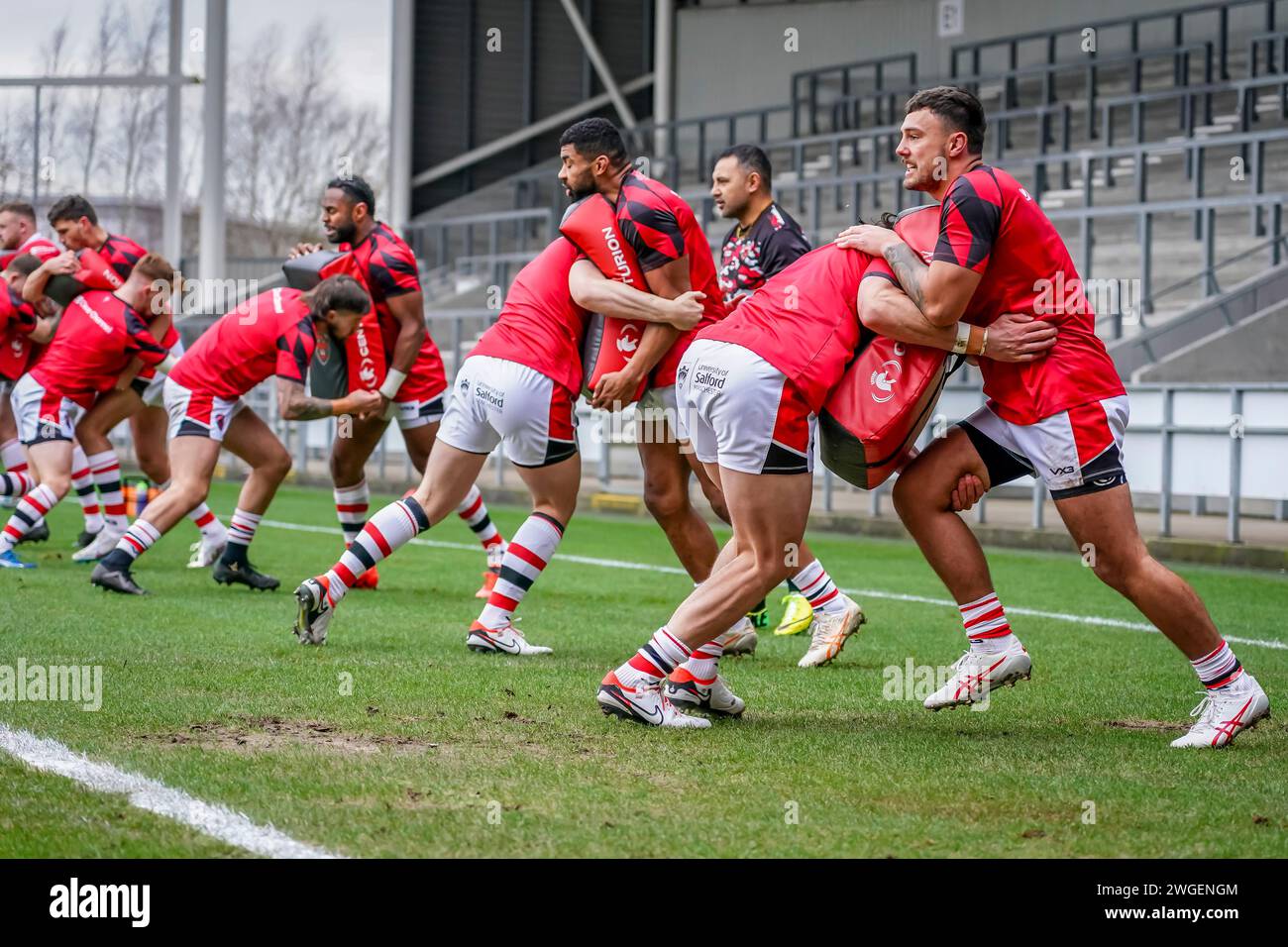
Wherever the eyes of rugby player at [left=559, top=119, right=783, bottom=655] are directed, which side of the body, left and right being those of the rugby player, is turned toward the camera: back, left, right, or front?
left

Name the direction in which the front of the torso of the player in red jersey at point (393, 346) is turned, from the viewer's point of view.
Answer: to the viewer's left

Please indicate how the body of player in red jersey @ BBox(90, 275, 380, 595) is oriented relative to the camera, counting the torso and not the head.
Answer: to the viewer's right

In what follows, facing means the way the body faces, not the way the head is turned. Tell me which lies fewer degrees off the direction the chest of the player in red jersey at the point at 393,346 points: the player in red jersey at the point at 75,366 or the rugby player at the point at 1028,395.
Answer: the player in red jersey

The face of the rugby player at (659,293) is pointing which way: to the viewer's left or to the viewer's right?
to the viewer's left

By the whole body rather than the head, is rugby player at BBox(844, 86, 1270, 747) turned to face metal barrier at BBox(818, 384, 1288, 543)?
no

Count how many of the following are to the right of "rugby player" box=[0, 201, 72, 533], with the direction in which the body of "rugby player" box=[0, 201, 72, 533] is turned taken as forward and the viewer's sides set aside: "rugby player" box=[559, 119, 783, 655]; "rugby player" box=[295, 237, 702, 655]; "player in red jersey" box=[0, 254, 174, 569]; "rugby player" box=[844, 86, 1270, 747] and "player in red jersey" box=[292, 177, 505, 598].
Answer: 0

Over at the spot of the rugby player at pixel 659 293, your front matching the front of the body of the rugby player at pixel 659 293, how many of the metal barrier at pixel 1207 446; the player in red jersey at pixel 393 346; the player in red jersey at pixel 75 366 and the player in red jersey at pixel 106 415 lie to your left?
0

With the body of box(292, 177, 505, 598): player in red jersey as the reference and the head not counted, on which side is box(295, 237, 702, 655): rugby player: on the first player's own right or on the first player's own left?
on the first player's own left

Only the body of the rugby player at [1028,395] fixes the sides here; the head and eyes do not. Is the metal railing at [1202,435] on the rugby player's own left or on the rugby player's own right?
on the rugby player's own right

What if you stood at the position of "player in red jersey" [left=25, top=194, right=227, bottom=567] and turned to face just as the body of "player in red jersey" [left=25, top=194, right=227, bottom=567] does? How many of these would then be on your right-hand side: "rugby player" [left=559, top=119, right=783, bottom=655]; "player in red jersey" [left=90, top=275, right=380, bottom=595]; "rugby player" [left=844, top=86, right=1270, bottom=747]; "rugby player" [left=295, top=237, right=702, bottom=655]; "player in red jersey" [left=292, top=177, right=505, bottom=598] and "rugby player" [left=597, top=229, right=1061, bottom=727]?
0

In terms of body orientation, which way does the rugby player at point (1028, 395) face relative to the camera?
to the viewer's left

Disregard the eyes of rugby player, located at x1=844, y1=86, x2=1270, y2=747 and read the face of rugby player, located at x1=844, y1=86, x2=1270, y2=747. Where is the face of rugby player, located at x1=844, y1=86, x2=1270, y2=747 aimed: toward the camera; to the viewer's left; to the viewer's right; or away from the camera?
to the viewer's left
